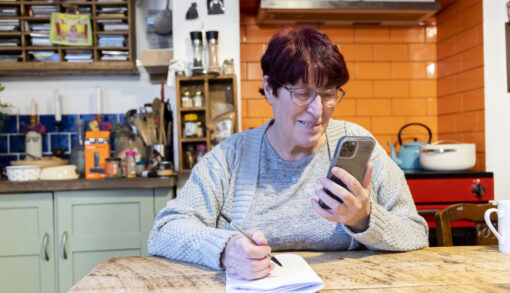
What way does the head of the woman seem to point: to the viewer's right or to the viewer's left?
to the viewer's right

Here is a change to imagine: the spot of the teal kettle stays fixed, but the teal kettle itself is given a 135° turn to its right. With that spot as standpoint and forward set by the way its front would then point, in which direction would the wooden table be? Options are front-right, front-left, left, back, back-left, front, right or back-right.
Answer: back-right

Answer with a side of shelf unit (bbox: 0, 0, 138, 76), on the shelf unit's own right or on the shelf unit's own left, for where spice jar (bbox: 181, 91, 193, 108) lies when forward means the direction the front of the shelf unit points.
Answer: on the shelf unit's own left

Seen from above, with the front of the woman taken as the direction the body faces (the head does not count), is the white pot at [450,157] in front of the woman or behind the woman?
behind

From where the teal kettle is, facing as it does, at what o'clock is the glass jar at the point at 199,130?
The glass jar is roughly at 11 o'clock from the teal kettle.

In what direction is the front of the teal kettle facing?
to the viewer's left

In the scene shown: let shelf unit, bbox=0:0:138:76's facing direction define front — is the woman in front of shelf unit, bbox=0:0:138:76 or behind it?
in front

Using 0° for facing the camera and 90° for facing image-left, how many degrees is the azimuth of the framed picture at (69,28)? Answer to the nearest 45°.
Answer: approximately 0°

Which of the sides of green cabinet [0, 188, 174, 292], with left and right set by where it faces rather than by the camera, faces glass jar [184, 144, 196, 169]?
left
